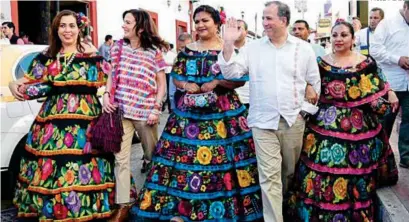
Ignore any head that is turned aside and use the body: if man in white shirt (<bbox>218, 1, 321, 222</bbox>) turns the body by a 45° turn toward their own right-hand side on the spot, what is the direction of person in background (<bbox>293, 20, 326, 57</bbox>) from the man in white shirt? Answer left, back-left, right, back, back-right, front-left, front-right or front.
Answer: back-right

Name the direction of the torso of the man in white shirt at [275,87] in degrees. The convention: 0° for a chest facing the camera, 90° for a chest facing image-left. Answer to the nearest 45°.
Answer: approximately 0°

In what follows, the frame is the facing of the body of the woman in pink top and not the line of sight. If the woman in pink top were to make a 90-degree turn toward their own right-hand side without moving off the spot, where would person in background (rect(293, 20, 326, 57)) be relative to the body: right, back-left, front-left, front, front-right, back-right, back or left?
right

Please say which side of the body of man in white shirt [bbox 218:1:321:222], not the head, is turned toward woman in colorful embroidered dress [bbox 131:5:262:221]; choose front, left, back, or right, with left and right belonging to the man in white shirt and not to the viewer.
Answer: right

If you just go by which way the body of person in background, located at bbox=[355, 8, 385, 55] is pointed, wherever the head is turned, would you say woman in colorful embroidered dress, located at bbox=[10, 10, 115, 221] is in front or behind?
in front

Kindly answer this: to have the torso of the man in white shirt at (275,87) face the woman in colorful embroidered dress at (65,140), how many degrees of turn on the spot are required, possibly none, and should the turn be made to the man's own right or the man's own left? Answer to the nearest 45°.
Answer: approximately 90° to the man's own right

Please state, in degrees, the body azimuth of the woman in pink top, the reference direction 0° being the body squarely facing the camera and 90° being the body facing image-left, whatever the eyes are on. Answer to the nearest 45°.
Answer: approximately 45°
